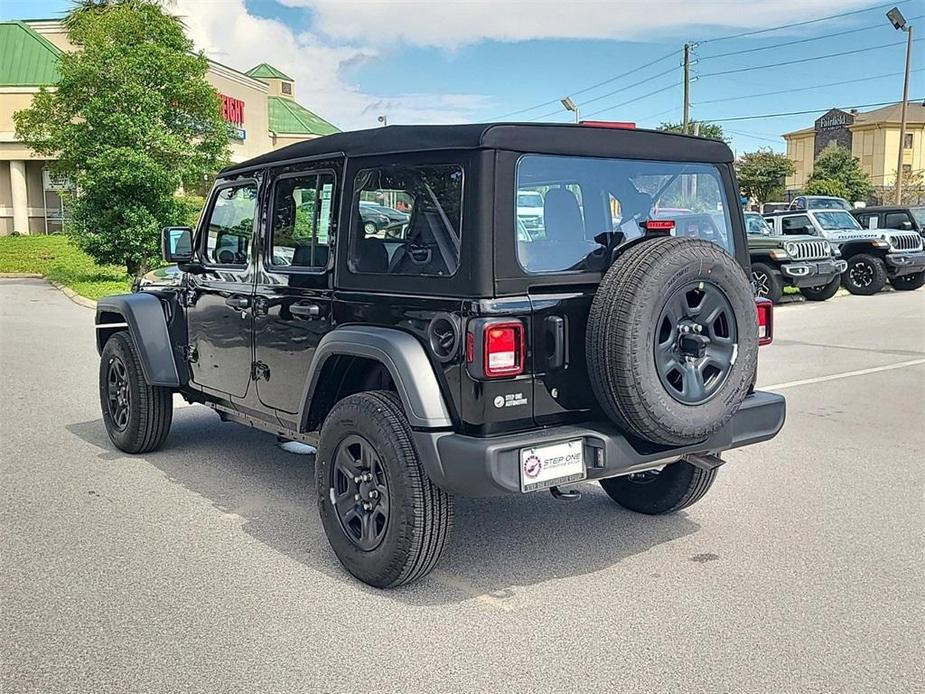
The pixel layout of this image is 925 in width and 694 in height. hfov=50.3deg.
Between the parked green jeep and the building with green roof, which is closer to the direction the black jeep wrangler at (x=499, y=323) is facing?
the building with green roof

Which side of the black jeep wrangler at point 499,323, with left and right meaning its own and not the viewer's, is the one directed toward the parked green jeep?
right

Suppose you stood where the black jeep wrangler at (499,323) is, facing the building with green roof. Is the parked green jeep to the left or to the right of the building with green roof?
right

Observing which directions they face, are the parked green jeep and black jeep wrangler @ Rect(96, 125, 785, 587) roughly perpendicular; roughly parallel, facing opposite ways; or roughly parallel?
roughly parallel, facing opposite ways

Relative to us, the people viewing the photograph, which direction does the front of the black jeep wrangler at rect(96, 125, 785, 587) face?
facing away from the viewer and to the left of the viewer

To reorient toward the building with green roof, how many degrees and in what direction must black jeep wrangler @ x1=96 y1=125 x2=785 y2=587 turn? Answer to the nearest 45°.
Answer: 0° — it already faces it

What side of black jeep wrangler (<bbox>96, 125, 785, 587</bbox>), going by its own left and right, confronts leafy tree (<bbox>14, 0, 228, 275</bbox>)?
front

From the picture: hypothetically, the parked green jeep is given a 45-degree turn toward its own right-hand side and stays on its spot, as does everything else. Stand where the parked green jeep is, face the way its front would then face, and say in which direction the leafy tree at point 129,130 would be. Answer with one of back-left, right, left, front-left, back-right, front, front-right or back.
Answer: right

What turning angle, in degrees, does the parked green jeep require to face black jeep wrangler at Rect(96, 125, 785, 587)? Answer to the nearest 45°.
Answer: approximately 45° to its right

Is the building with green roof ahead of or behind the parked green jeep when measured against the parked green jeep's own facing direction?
behind
